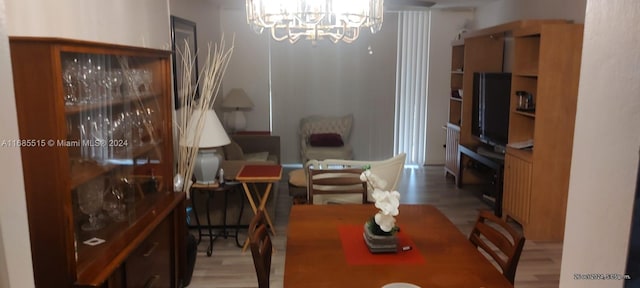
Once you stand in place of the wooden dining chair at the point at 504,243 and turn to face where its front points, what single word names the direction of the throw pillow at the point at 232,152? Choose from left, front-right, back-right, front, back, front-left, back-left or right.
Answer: right

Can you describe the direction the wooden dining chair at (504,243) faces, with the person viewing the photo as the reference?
facing the viewer and to the left of the viewer

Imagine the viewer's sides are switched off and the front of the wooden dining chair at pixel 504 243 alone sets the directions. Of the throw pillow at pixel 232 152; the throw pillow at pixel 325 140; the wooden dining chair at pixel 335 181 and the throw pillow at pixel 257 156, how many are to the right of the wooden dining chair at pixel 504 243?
4

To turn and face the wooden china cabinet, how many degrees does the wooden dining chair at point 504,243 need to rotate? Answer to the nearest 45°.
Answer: approximately 45° to its right

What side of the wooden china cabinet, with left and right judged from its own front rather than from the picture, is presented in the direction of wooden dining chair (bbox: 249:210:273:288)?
front

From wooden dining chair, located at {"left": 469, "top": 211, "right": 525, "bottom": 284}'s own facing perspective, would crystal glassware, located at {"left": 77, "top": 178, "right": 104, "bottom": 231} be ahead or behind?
ahead

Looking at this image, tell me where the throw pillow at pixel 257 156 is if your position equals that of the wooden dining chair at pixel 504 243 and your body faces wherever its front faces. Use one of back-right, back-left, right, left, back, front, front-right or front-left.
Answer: right

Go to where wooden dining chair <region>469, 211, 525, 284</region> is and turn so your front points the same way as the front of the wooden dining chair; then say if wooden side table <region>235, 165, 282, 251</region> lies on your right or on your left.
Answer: on your right

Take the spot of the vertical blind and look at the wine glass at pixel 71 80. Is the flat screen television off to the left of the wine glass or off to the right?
left

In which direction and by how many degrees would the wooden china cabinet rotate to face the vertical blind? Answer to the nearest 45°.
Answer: approximately 90° to its left

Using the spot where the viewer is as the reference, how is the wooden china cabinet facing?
facing the viewer and to the right of the viewer

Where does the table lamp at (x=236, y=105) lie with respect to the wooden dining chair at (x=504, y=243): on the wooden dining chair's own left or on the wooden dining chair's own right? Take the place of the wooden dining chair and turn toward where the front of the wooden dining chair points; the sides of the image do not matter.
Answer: on the wooden dining chair's own right

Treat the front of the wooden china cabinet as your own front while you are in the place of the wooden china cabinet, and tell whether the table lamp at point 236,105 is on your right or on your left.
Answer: on your left

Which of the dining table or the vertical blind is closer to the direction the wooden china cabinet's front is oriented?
the dining table

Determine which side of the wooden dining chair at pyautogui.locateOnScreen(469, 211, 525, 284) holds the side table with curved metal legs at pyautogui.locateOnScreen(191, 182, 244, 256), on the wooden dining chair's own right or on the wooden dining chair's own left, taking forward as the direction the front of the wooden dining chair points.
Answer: on the wooden dining chair's own right

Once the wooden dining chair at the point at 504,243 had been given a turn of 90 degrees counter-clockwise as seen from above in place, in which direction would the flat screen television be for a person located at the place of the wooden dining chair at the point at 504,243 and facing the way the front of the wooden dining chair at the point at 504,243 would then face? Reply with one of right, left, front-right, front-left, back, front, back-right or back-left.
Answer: back-left

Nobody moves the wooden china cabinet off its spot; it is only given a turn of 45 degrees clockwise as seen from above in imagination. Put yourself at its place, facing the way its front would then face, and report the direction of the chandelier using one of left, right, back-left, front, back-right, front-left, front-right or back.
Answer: left

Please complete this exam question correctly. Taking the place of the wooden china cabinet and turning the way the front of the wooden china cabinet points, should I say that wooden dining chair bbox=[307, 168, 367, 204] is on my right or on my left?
on my left

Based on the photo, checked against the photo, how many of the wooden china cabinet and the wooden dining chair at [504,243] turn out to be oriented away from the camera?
0

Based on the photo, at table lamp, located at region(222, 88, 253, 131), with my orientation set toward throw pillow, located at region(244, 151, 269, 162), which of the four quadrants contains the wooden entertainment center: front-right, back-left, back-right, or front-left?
front-left

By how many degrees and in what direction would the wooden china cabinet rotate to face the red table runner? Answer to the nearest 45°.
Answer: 0° — it already faces it
